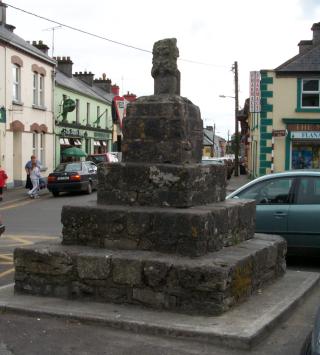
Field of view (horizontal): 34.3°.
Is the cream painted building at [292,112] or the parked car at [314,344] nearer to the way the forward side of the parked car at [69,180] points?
the cream painted building

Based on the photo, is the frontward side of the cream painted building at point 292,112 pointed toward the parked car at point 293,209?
yes

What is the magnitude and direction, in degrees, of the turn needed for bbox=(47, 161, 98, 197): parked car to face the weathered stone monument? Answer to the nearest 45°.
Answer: approximately 135° to its right

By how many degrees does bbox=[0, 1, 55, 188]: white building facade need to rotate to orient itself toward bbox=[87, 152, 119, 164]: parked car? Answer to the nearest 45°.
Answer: approximately 90° to its left

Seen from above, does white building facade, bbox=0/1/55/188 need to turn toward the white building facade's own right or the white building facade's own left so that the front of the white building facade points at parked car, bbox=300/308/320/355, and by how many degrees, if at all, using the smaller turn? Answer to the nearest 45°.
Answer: approximately 45° to the white building facade's own right

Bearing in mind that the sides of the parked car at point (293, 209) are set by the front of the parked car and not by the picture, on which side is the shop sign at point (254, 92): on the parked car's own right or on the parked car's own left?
on the parked car's own right

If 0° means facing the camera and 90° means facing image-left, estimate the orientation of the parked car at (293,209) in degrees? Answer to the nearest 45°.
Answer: approximately 90°

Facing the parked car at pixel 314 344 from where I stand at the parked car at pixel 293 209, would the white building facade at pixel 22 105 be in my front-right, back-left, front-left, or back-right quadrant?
back-right
